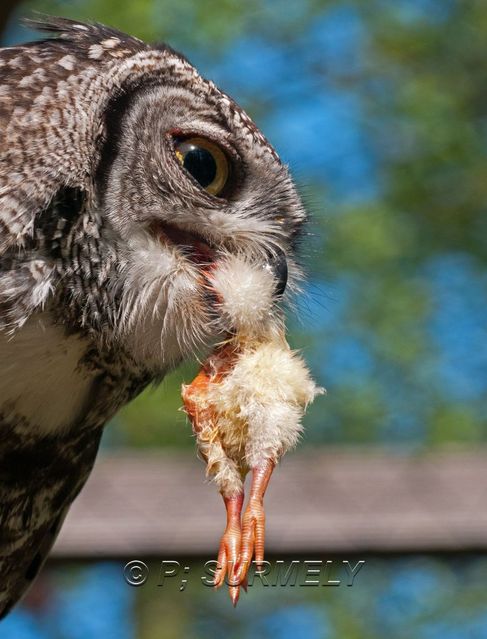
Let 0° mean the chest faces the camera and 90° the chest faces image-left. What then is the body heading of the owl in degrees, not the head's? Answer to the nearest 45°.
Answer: approximately 270°
